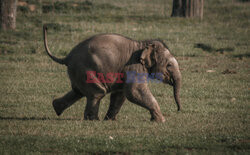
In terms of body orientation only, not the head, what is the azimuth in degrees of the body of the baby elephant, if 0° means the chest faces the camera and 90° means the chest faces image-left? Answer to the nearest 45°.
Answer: approximately 270°
